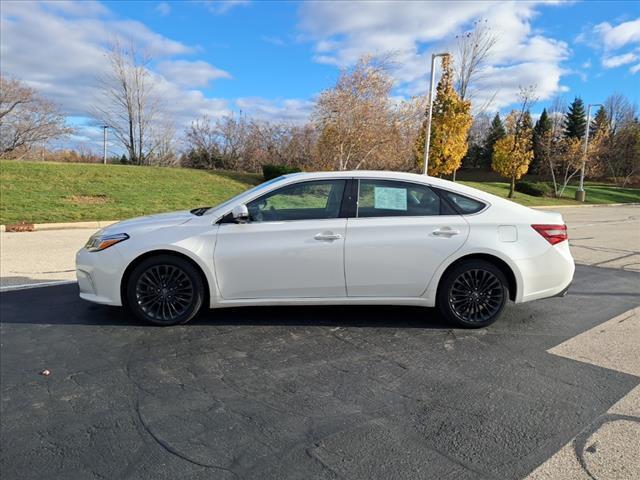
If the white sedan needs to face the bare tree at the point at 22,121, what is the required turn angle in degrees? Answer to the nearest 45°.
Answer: approximately 45° to its right

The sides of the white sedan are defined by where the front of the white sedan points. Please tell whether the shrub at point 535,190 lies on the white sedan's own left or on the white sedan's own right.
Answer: on the white sedan's own right

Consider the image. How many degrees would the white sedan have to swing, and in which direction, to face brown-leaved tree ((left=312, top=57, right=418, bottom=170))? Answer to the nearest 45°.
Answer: approximately 90° to its right

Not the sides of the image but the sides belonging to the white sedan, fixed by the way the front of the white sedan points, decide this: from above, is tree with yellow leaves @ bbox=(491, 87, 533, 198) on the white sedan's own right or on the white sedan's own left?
on the white sedan's own right

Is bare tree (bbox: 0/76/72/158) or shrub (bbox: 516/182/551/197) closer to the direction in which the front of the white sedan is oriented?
the bare tree

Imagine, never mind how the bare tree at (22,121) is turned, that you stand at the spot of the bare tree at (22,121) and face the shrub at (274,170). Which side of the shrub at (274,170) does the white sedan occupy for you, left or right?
right

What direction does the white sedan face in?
to the viewer's left
